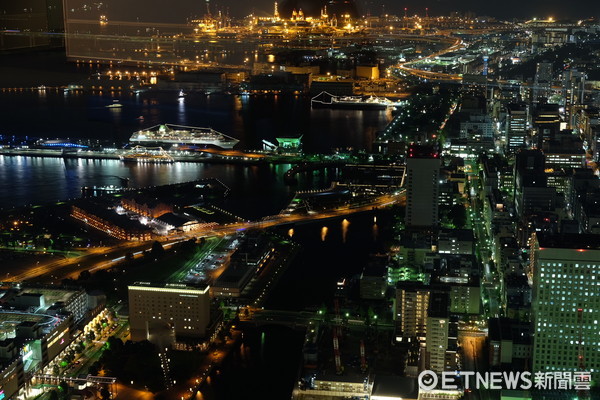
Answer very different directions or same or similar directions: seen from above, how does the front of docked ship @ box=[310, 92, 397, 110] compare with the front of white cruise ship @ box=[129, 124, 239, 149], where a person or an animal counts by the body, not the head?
same or similar directions

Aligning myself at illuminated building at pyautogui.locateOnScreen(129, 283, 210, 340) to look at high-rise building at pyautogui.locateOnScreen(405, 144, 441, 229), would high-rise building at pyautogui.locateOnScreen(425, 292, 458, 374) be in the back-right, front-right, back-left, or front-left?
front-right

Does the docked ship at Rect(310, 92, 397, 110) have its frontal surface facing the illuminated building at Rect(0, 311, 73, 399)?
no

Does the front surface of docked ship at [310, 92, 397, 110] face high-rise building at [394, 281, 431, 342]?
no
